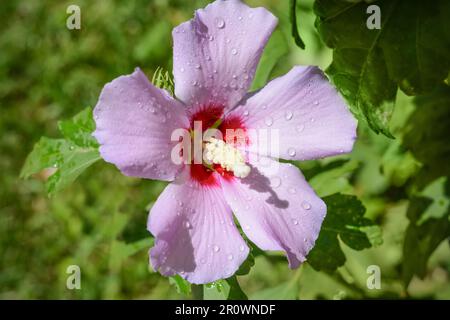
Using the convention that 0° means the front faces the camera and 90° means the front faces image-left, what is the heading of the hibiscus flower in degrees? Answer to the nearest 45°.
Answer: approximately 0°

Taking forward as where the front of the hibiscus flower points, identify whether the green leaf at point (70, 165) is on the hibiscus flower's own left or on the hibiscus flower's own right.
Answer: on the hibiscus flower's own right

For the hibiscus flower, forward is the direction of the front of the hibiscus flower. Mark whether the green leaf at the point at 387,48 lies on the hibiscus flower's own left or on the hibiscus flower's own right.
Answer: on the hibiscus flower's own left

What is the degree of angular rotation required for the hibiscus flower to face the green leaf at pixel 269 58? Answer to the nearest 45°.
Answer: approximately 180°

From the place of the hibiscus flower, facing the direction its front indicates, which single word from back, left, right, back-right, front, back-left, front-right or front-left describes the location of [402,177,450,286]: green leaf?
back-left

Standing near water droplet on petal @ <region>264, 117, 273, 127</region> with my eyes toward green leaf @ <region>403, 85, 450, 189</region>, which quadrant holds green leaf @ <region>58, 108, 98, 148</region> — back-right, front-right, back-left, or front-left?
back-left

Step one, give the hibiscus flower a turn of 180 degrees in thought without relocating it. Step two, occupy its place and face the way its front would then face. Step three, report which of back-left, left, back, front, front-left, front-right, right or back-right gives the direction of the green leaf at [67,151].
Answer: front-left

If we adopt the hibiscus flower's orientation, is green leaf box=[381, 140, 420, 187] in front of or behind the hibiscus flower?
behind

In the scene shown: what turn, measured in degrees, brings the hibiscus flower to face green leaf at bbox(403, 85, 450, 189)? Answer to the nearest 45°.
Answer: approximately 135° to its left
